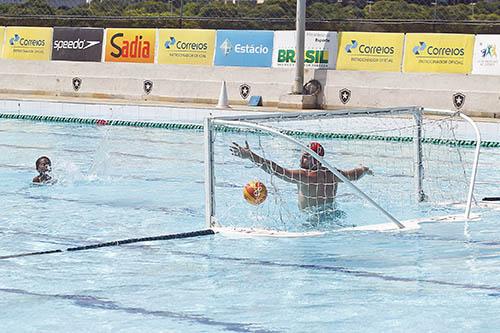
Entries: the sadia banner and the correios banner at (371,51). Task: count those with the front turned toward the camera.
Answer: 2

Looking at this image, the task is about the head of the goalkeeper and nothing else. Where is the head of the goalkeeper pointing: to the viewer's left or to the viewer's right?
to the viewer's left

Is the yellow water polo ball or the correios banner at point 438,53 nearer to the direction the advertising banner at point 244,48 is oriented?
the yellow water polo ball

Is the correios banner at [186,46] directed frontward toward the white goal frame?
yes

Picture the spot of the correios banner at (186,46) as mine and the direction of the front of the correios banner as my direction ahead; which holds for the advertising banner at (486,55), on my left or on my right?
on my left

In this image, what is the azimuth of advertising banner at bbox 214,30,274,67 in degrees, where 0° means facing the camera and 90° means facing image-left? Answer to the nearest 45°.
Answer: approximately 0°
